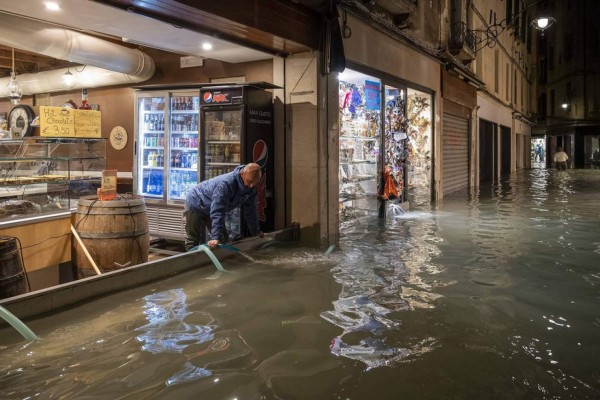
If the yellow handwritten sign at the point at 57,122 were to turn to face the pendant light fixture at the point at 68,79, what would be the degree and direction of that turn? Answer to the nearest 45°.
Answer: approximately 180°

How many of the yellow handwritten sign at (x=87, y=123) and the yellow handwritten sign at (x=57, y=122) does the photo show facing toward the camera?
2

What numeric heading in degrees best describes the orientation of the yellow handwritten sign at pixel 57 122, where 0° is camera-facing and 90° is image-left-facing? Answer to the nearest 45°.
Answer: approximately 0°

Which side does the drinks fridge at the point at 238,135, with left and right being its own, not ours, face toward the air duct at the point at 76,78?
right

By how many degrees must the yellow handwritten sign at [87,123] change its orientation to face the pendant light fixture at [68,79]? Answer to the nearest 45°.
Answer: approximately 180°

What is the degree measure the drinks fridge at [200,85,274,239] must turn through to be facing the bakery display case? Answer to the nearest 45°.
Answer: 0° — it already faces it
